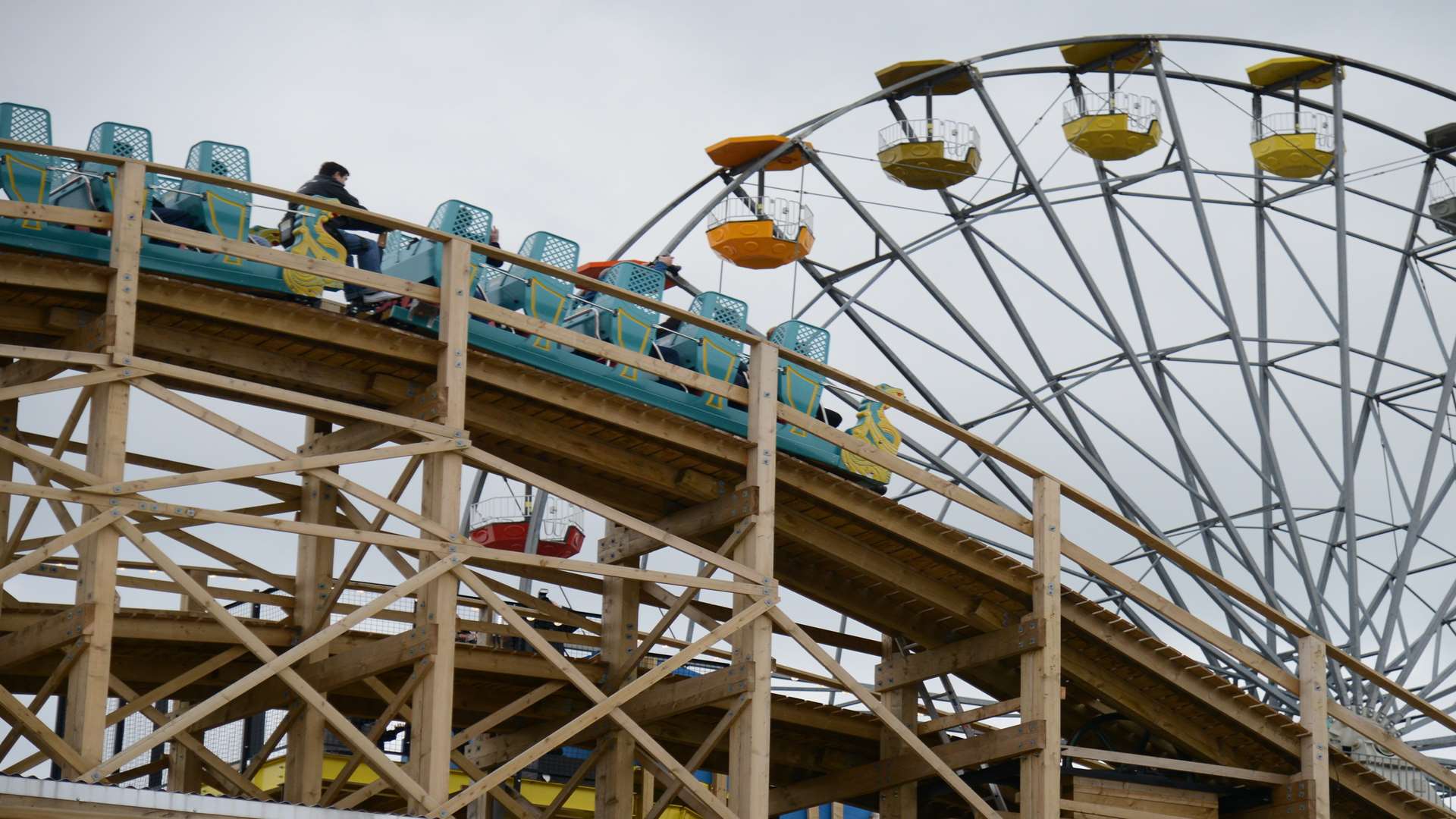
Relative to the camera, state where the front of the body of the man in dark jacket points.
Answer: to the viewer's right
